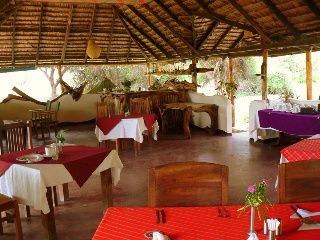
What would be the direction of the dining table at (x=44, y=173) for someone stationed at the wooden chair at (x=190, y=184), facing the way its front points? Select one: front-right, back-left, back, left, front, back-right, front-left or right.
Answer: back-right

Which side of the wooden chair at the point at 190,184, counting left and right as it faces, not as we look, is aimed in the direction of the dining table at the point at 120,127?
back

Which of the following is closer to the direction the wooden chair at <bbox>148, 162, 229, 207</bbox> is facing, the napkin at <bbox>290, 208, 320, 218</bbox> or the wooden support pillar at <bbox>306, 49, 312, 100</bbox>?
the napkin

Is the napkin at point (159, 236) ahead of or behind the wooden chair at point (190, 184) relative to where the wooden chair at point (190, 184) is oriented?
ahead

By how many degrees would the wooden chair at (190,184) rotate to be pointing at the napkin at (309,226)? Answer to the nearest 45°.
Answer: approximately 45° to its left

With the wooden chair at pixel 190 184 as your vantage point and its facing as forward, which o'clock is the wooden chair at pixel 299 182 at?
the wooden chair at pixel 299 182 is roughly at 9 o'clock from the wooden chair at pixel 190 184.

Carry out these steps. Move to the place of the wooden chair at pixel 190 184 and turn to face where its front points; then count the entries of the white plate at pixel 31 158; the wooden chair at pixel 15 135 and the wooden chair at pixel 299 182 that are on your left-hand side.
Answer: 1

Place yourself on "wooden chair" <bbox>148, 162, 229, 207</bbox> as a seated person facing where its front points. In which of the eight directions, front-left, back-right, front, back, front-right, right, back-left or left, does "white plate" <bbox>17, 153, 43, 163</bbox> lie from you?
back-right

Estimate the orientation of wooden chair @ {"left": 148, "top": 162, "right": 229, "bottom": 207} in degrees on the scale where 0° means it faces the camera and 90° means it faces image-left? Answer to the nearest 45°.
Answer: approximately 0°
